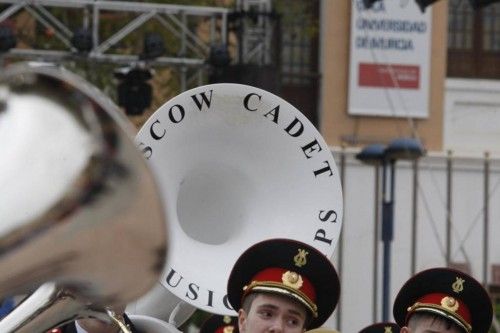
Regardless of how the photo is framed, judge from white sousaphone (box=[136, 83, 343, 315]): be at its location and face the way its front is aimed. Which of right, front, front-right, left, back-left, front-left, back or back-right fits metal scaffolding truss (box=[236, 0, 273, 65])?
back

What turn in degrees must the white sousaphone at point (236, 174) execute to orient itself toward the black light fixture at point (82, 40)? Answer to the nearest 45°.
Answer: approximately 180°

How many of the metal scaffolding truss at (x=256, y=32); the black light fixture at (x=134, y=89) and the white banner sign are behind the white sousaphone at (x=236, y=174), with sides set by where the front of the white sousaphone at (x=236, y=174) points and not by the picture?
3

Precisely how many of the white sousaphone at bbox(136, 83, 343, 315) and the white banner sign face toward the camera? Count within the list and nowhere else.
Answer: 2

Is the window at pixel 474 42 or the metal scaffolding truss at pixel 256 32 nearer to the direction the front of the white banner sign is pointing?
the metal scaffolding truss

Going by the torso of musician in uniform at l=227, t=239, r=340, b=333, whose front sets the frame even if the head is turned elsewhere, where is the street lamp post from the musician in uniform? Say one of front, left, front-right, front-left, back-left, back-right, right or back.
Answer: back-left

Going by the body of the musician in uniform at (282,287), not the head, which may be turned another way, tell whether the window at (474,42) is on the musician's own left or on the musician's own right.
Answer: on the musician's own left

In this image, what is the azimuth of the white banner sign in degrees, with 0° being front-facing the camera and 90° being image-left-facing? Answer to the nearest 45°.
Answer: approximately 0°
